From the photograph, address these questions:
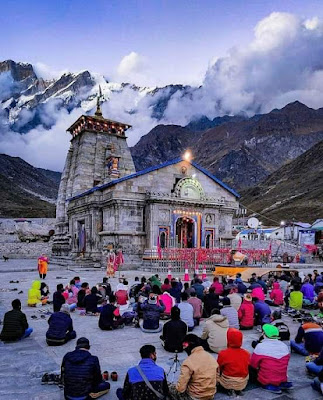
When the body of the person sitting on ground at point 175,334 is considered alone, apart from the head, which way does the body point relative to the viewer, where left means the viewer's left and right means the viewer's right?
facing away from the viewer

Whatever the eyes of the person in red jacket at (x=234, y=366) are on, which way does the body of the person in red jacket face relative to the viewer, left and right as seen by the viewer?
facing away from the viewer

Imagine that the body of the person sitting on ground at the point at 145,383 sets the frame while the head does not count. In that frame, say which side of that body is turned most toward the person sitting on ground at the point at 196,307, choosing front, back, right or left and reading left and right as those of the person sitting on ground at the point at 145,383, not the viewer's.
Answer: front

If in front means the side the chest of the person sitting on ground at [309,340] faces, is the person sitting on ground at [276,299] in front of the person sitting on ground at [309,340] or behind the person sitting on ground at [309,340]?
in front

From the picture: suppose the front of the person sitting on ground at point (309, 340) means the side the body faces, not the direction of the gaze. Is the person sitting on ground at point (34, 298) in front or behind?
in front

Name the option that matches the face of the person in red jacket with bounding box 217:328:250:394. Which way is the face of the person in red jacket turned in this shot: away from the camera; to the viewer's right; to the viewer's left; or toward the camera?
away from the camera

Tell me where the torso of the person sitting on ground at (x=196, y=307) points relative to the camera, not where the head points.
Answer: away from the camera

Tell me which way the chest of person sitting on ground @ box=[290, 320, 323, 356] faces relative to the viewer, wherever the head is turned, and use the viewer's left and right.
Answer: facing away from the viewer and to the left of the viewer

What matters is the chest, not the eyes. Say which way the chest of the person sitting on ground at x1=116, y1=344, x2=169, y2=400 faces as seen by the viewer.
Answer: away from the camera

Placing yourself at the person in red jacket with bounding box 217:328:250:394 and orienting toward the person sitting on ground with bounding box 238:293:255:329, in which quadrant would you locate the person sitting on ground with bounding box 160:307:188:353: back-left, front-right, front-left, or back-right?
front-left

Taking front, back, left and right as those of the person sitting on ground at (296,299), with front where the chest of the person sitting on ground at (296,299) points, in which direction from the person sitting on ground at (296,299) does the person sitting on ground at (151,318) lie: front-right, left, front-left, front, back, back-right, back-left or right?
back-left

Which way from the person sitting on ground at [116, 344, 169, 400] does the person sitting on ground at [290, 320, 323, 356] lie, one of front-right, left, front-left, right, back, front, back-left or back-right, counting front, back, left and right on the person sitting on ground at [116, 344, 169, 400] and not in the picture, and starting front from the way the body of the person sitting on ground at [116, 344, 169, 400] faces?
front-right

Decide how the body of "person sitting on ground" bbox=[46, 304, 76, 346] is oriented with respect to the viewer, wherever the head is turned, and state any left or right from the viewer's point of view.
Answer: facing away from the viewer and to the right of the viewer

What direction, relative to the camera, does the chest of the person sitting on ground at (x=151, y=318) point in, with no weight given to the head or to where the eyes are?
away from the camera

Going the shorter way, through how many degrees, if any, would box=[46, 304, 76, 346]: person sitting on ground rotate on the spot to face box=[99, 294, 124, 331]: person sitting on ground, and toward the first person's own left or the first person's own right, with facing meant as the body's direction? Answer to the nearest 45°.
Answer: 0° — they already face them

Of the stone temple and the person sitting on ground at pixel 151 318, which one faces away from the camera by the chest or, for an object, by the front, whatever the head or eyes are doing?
the person sitting on ground

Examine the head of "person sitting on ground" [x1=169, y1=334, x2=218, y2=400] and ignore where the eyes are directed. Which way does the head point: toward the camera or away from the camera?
away from the camera

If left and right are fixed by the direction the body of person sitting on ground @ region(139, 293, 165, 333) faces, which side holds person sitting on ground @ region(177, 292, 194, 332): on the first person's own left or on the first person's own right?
on the first person's own right
